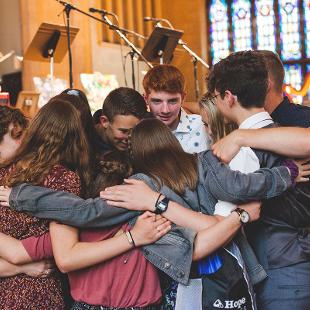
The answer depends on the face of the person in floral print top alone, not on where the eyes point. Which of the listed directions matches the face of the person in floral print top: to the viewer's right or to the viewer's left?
to the viewer's right

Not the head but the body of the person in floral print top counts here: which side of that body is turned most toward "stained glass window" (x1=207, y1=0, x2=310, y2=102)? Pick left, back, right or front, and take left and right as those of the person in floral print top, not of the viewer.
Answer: front

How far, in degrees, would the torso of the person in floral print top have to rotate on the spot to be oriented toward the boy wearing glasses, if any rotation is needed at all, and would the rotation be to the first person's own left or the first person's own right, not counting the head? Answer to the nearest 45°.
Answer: approximately 45° to the first person's own right

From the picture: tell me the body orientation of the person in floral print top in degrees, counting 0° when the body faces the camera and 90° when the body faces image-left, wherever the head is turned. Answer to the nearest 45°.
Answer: approximately 225°

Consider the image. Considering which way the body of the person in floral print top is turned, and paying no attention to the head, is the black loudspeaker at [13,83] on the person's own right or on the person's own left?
on the person's own left

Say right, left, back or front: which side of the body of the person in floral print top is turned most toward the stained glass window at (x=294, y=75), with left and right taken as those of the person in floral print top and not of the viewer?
front

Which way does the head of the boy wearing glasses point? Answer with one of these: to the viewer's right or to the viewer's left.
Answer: to the viewer's left

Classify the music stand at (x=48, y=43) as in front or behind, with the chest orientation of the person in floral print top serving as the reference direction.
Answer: in front
